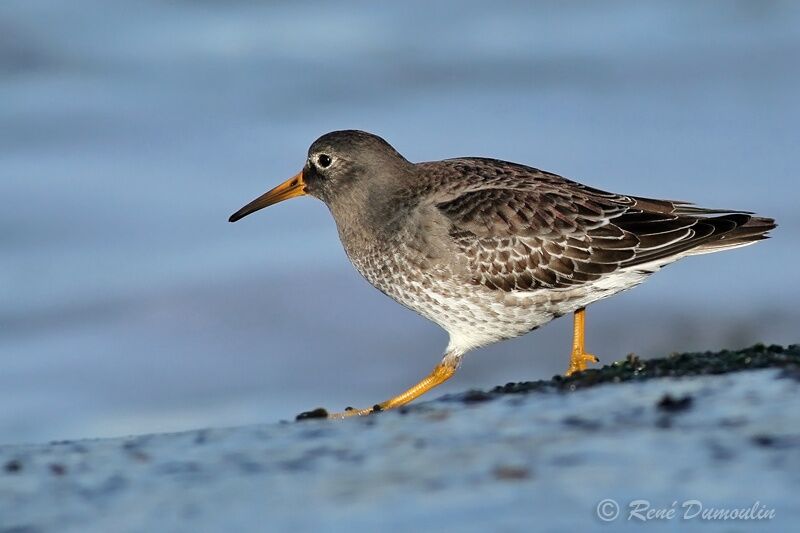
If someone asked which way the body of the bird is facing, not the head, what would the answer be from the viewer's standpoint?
to the viewer's left
